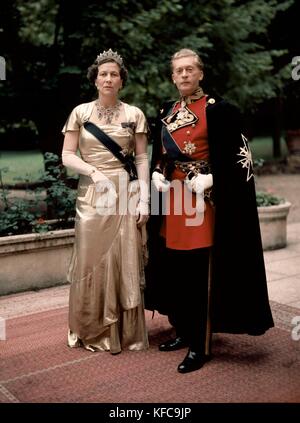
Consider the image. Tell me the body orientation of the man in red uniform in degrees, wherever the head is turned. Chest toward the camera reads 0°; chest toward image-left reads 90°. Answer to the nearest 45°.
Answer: approximately 45°

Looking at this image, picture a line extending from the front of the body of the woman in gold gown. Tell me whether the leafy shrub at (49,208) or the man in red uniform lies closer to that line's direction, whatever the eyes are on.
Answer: the man in red uniform

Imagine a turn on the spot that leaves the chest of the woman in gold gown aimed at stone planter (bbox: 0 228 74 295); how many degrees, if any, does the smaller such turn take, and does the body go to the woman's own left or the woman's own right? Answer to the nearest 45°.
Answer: approximately 135° to the woman's own right

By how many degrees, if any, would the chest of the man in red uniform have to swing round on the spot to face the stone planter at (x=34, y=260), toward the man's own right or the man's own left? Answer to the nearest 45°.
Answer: approximately 90° to the man's own right

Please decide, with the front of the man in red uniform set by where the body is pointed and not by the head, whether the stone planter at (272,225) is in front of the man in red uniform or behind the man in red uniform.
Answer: behind

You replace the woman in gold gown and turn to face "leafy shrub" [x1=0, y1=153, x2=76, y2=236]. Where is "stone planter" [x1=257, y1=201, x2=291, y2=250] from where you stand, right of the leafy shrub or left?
right

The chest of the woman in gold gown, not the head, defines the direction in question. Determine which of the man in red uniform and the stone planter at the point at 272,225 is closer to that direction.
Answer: the man in red uniform

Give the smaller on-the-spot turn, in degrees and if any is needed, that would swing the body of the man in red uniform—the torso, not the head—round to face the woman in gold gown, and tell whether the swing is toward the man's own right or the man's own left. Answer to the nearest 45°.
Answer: approximately 45° to the man's own right
